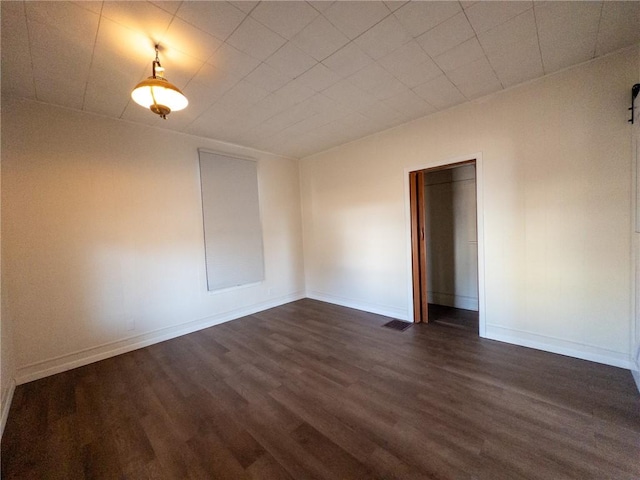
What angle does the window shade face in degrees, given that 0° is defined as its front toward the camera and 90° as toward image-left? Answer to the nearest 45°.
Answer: approximately 315°

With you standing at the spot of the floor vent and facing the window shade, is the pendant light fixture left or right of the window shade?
left

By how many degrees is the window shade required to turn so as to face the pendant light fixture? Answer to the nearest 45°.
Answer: approximately 45° to its right

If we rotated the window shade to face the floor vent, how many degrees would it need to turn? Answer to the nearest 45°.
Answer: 0° — it already faces it
